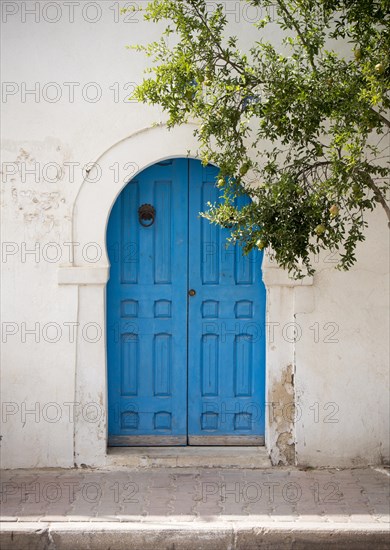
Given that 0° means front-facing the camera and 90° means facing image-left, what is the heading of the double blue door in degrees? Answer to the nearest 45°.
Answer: approximately 0°
